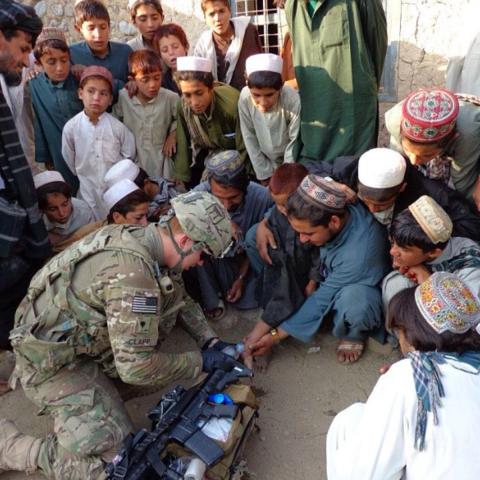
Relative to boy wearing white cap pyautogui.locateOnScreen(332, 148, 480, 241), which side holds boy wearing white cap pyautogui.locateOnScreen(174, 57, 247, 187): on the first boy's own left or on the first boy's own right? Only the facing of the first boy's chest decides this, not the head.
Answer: on the first boy's own right

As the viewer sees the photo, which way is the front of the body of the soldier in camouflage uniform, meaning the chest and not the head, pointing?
to the viewer's right

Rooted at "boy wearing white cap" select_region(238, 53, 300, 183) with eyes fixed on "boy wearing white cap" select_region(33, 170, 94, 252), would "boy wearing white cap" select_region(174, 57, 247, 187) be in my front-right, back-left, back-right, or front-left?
front-right

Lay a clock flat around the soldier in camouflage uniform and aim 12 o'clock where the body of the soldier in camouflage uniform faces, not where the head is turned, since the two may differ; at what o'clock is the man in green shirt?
The man in green shirt is roughly at 11 o'clock from the soldier in camouflage uniform.

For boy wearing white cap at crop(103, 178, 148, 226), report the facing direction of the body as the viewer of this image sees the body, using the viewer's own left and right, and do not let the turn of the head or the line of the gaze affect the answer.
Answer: facing the viewer and to the right of the viewer

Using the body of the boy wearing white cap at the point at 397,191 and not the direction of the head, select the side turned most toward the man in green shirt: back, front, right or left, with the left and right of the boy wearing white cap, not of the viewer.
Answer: right

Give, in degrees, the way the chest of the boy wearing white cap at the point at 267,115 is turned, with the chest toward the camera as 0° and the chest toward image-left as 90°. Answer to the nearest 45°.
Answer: approximately 0°

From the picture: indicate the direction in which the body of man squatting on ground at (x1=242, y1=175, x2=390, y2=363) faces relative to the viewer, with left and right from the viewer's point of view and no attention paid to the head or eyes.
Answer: facing the viewer and to the left of the viewer

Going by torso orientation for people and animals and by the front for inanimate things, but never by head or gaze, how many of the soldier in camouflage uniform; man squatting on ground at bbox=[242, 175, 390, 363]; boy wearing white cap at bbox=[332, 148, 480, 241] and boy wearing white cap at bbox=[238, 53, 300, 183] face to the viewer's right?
1

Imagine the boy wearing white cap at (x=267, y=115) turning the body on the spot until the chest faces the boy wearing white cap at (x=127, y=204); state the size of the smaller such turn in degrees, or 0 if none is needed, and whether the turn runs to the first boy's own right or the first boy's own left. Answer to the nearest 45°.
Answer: approximately 45° to the first boy's own right

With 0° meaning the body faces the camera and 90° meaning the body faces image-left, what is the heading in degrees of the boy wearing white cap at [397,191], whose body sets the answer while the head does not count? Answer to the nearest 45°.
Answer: approximately 45°

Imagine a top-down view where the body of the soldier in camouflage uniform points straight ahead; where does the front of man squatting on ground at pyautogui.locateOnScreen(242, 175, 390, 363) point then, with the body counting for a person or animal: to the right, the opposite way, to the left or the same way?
the opposite way
